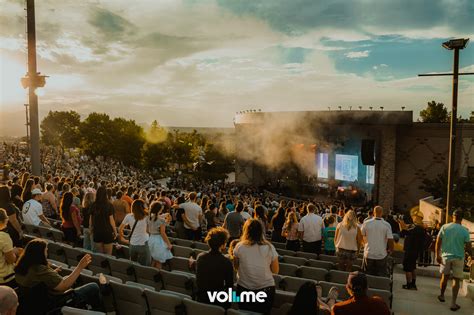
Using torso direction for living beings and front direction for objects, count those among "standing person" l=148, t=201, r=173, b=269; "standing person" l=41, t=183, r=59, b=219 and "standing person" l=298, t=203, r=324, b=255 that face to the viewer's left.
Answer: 0

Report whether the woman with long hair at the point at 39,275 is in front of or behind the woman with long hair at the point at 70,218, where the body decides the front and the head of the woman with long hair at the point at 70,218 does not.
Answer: behind

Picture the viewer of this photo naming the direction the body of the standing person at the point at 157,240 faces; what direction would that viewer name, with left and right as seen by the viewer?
facing away from the viewer and to the right of the viewer

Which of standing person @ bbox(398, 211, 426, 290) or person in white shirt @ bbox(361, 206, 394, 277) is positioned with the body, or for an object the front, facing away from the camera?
the person in white shirt

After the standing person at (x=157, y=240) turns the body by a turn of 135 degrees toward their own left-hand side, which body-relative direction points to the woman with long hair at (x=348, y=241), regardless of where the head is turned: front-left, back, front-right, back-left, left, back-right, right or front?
back

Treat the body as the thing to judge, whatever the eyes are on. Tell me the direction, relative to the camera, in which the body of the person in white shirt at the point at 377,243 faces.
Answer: away from the camera

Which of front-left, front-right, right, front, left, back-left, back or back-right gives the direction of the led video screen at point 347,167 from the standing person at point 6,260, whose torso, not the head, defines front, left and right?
front

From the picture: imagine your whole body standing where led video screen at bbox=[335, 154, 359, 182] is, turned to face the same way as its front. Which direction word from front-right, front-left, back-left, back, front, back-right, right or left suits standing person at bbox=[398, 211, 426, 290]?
front-left

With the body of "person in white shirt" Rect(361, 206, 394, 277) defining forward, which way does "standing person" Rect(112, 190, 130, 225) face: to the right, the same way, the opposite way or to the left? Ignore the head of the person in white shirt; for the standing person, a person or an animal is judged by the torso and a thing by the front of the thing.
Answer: the same way

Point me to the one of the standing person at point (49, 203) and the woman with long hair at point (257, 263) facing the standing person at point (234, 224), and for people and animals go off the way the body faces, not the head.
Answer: the woman with long hair

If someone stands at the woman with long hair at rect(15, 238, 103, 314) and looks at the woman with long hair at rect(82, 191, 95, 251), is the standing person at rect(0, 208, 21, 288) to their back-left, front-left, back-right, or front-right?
front-left

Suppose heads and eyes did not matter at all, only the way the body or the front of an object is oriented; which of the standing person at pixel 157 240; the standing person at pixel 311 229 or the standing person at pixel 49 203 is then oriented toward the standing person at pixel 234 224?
the standing person at pixel 157 240

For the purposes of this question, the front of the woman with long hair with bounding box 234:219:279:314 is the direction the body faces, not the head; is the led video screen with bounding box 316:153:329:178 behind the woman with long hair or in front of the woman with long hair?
in front

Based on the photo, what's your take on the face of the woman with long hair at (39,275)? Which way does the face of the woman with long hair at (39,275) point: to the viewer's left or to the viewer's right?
to the viewer's right

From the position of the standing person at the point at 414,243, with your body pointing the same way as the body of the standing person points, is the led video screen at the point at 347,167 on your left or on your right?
on your right

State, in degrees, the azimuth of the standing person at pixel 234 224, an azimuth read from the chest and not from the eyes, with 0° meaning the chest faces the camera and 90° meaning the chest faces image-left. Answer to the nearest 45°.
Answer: approximately 225°

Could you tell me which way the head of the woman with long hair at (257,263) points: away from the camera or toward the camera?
away from the camera

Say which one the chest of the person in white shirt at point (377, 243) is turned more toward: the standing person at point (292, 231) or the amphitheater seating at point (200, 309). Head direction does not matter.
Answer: the standing person

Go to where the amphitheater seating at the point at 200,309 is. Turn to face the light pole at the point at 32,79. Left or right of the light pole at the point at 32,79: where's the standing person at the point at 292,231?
right
